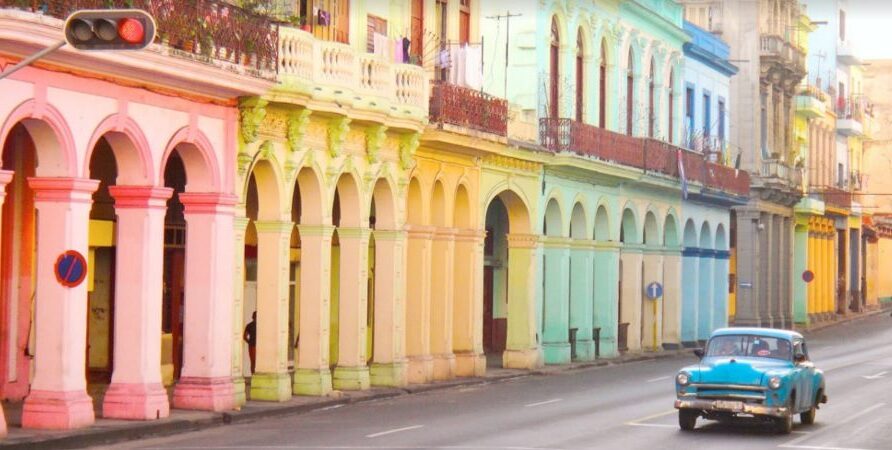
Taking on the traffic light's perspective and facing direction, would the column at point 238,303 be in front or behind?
behind

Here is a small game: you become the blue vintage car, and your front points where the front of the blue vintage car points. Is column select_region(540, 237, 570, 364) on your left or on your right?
on your right

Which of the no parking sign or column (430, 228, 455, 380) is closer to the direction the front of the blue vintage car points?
the no parking sign

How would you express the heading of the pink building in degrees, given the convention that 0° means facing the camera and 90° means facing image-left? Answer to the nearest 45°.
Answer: approximately 315°

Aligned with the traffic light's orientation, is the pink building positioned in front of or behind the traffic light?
behind

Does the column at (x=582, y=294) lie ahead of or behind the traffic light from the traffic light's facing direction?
behind

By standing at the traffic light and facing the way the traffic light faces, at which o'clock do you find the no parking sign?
The no parking sign is roughly at 6 o'clock from the traffic light.

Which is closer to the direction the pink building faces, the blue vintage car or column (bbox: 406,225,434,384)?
the blue vintage car

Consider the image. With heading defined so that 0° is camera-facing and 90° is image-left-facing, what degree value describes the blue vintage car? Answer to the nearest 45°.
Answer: approximately 45°

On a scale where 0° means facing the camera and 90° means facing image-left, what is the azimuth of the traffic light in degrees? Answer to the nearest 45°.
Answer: approximately 0°
